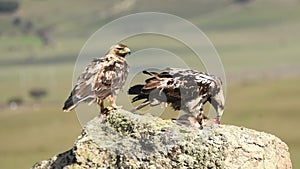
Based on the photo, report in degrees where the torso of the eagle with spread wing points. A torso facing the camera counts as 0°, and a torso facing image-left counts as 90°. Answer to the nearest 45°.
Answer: approximately 270°

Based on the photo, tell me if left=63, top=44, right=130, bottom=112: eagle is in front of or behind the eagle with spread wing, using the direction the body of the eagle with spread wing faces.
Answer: behind
